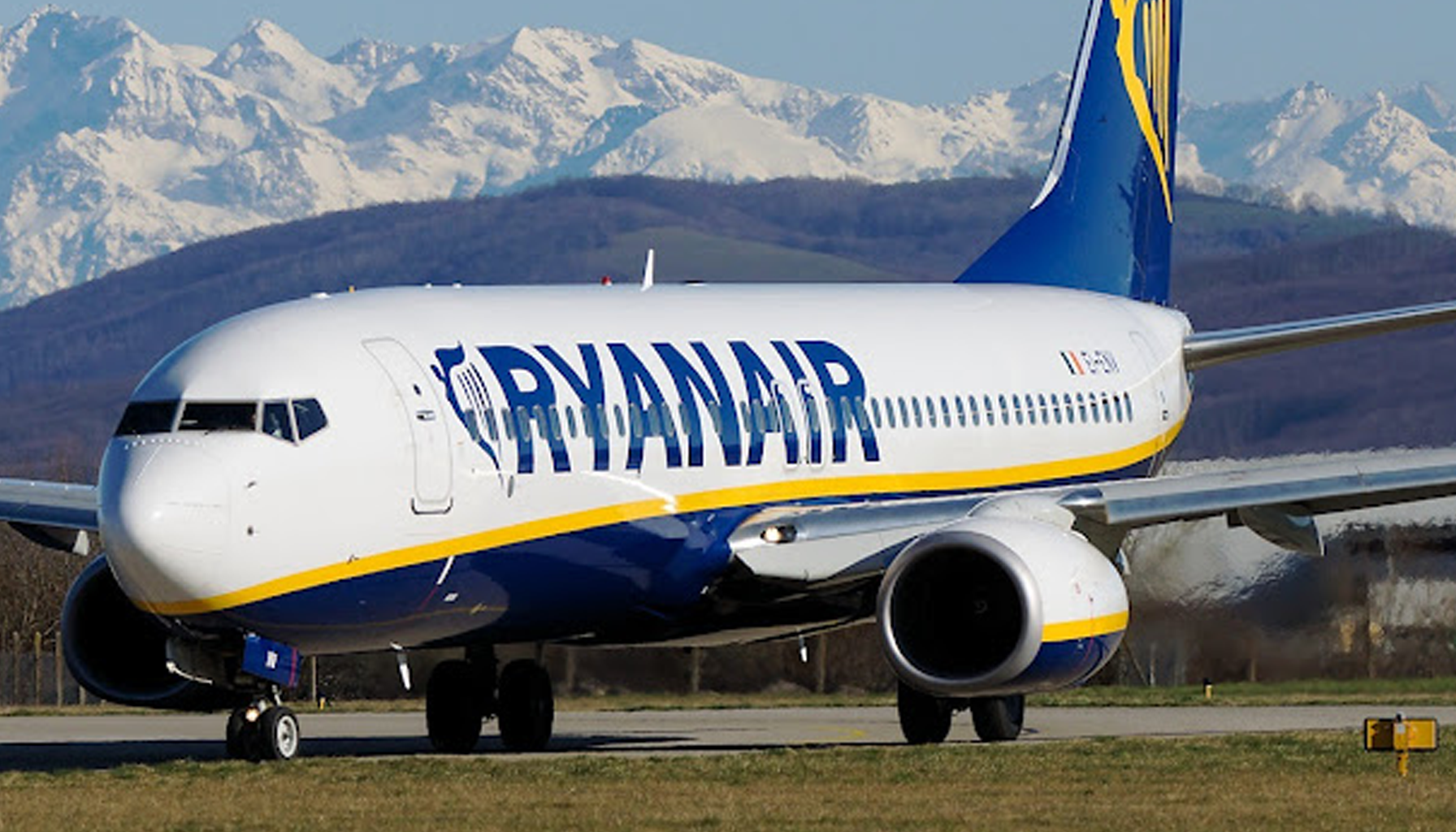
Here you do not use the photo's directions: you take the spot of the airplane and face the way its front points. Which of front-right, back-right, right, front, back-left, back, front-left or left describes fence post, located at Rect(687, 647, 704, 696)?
back-right

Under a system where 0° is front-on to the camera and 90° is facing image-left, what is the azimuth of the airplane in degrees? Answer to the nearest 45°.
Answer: approximately 45°
